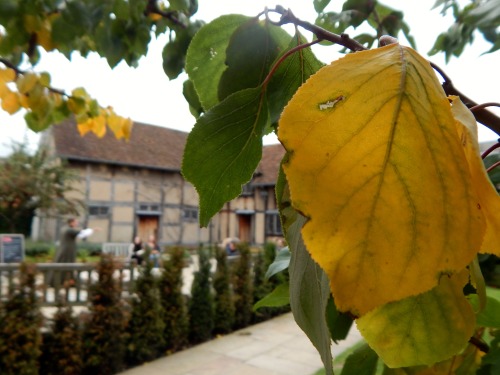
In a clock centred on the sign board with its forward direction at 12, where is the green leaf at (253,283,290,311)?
The green leaf is roughly at 12 o'clock from the sign board.

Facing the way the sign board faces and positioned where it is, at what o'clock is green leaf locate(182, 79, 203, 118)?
The green leaf is roughly at 12 o'clock from the sign board.

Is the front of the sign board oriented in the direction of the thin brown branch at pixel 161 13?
yes

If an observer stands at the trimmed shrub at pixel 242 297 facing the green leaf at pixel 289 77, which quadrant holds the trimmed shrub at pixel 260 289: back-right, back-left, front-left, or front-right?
back-left

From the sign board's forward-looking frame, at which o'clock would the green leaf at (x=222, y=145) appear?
The green leaf is roughly at 12 o'clock from the sign board.

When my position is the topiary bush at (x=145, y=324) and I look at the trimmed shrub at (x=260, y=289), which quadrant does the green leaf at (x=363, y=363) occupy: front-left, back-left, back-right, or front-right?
back-right

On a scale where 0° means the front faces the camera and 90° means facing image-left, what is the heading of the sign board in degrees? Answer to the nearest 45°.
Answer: approximately 0°

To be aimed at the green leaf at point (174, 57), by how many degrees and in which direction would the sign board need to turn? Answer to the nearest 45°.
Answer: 0° — it already faces it
